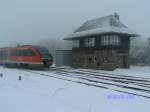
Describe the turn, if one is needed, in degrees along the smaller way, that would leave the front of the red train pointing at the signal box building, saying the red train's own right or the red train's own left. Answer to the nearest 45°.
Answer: approximately 45° to the red train's own left

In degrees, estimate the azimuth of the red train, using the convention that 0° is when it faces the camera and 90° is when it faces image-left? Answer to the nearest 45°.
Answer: approximately 315°
